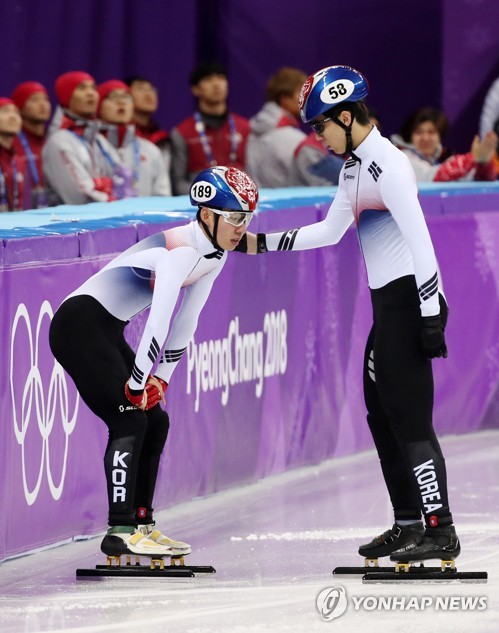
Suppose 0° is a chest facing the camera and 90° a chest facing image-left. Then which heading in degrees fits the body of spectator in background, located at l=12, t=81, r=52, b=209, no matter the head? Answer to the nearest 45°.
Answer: approximately 315°

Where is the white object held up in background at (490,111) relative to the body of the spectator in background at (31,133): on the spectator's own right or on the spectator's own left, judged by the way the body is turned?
on the spectator's own left

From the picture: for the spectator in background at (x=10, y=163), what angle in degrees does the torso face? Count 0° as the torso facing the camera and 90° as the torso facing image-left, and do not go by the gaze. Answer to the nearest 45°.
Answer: approximately 315°

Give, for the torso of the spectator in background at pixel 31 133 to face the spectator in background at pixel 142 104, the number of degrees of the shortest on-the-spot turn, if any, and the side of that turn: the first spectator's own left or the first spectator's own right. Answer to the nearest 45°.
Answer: approximately 90° to the first spectator's own left

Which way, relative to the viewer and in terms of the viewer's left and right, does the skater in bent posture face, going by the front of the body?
facing to the right of the viewer

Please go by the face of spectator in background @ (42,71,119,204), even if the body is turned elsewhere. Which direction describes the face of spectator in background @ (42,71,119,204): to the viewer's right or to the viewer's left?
to the viewer's right
